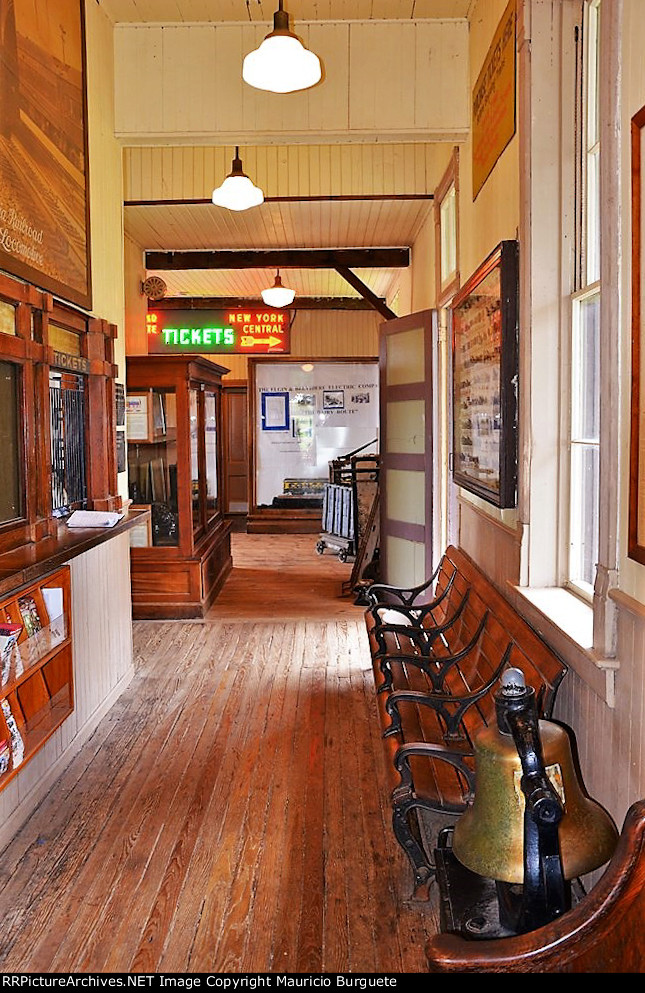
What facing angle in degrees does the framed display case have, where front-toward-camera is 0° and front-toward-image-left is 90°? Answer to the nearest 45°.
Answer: approximately 90°

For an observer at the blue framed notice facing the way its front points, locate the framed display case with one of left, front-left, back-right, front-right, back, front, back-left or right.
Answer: front

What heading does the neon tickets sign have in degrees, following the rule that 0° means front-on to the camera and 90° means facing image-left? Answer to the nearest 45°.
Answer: approximately 0°

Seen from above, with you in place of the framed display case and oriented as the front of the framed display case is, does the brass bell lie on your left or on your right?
on your left

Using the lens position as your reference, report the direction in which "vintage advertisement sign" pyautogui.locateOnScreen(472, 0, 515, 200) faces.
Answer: facing to the left of the viewer

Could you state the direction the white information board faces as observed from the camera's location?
facing the viewer

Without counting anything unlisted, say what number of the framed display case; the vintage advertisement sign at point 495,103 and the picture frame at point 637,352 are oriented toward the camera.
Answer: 0

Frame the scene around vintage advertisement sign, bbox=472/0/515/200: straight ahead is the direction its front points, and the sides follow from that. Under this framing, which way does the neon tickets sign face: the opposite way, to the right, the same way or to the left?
to the left

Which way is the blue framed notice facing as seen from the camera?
toward the camera

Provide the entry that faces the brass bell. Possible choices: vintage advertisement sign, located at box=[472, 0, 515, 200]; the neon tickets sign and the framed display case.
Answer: the neon tickets sign

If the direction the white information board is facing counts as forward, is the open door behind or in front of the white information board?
in front

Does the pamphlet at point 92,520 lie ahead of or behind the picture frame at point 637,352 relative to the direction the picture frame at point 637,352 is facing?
ahead

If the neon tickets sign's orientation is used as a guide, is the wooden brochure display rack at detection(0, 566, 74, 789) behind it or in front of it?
in front
